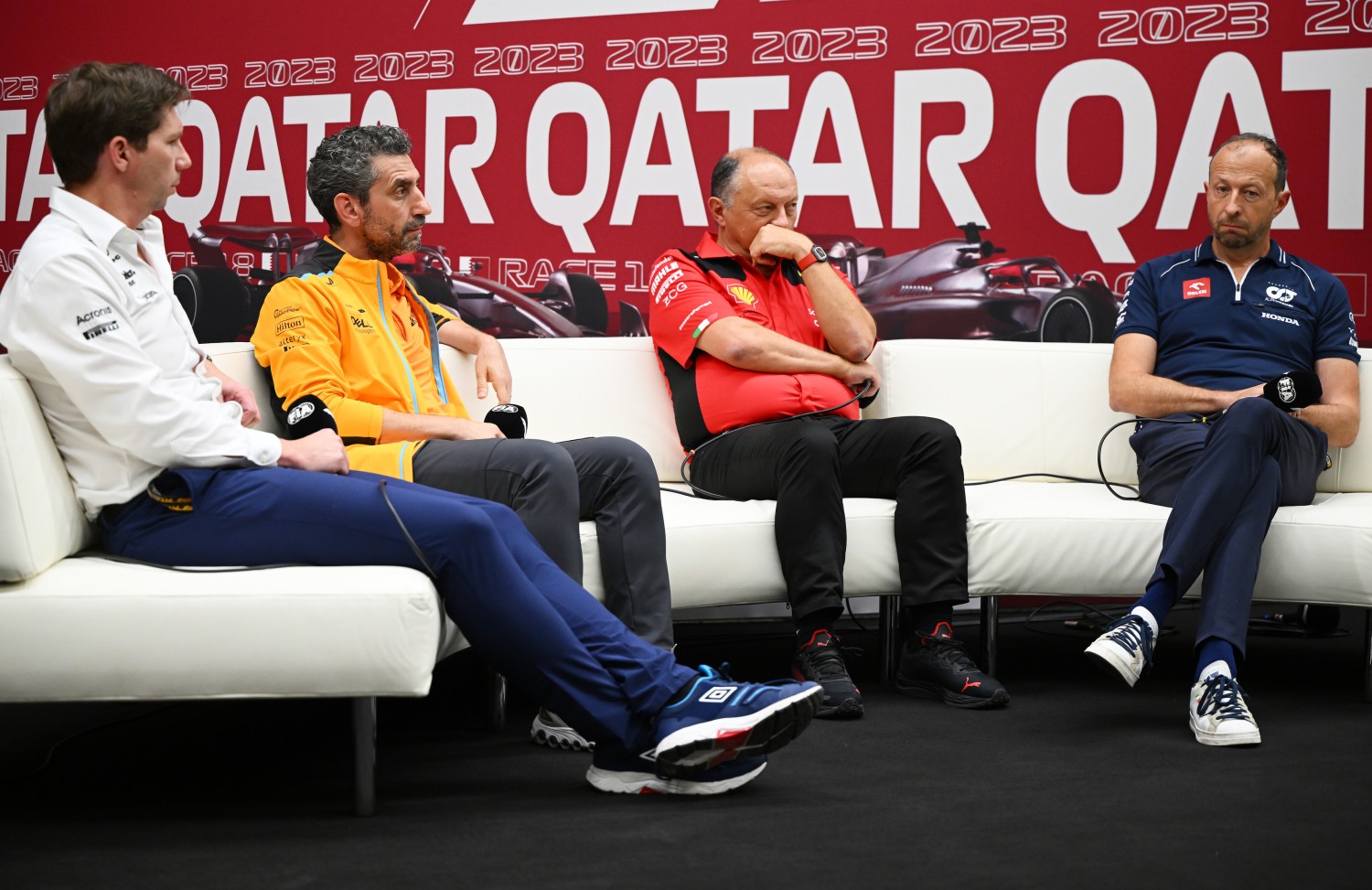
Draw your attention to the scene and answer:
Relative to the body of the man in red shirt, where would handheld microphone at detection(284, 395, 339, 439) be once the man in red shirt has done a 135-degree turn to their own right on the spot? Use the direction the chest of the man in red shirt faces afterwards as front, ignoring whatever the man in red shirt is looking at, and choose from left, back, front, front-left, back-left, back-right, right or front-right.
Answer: front-left

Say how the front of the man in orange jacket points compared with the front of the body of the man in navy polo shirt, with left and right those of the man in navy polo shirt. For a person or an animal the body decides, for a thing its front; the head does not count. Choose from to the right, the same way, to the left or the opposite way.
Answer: to the left

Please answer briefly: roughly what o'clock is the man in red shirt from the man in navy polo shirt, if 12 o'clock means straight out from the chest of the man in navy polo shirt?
The man in red shirt is roughly at 2 o'clock from the man in navy polo shirt.

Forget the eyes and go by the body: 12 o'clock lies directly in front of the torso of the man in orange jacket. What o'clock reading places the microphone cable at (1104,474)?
The microphone cable is roughly at 10 o'clock from the man in orange jacket.

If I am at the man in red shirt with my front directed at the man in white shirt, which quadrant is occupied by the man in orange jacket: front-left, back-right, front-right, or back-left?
front-right

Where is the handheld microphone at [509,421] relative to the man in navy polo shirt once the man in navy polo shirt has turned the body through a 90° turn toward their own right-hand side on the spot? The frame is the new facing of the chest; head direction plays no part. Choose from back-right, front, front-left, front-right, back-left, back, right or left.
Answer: front-left

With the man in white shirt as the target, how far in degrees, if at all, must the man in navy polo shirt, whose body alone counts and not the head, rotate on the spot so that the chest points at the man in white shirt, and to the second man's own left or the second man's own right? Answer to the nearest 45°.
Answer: approximately 45° to the second man's own right

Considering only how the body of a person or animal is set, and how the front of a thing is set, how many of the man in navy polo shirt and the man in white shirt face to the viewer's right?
1

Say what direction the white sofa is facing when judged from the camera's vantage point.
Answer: facing the viewer

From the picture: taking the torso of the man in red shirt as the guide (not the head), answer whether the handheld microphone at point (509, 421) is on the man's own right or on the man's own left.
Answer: on the man's own right

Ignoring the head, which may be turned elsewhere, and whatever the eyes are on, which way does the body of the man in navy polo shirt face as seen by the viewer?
toward the camera

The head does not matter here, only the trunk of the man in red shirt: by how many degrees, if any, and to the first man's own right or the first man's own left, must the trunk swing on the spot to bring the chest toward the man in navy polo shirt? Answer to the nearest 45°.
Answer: approximately 45° to the first man's own left

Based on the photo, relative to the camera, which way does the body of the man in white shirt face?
to the viewer's right

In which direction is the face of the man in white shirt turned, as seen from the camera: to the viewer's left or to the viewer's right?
to the viewer's right
